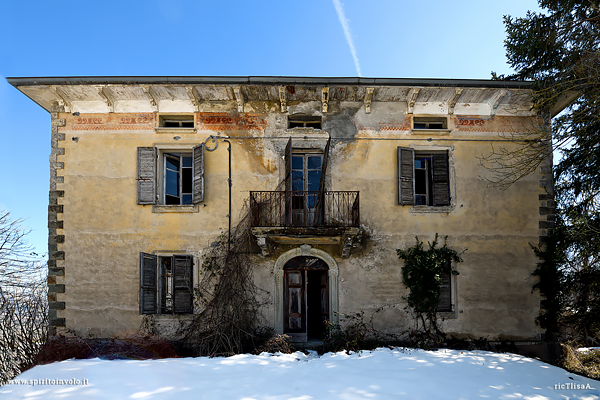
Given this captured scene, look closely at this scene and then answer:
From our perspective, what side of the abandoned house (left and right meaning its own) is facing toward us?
front

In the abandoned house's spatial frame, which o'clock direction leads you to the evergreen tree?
The evergreen tree is roughly at 9 o'clock from the abandoned house.
